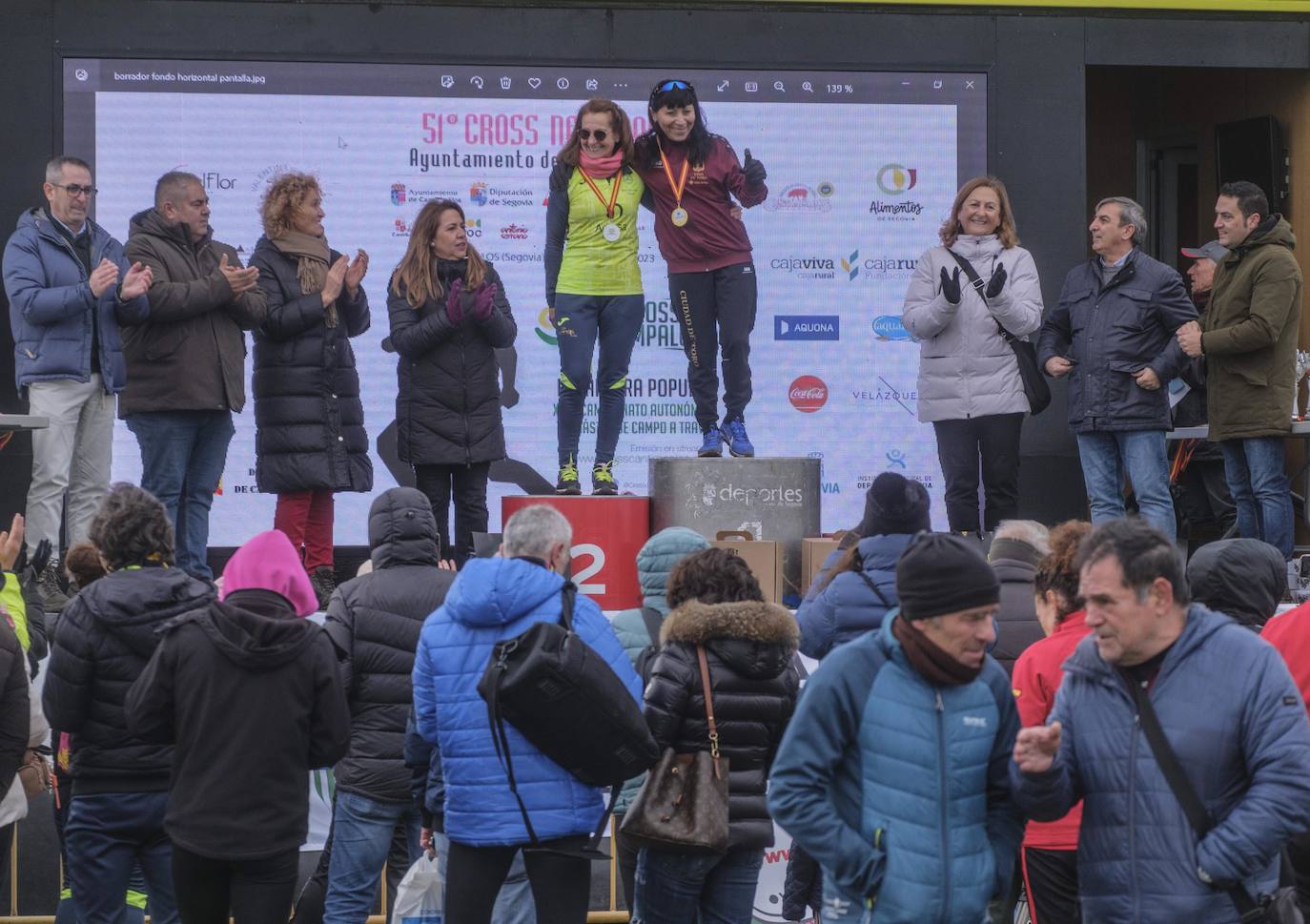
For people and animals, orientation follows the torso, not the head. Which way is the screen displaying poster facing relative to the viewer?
toward the camera

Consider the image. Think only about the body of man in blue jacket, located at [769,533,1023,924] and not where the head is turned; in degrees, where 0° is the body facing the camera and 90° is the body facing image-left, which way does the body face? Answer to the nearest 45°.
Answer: approximately 315°

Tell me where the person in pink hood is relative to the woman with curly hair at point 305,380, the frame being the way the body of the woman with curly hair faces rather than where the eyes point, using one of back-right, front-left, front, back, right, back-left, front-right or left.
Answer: front-right

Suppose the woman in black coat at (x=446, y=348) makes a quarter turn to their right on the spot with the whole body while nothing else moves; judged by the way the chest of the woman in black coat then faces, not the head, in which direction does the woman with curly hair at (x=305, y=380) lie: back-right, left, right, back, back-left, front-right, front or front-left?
front-right

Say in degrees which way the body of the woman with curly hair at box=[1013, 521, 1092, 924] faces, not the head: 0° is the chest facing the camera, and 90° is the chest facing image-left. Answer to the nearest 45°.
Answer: approximately 135°

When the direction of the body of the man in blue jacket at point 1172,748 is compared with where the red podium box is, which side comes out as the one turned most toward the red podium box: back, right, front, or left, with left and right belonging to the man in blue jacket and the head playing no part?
right

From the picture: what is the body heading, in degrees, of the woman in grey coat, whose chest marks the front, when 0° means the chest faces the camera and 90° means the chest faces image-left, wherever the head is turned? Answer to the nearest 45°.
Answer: approximately 0°

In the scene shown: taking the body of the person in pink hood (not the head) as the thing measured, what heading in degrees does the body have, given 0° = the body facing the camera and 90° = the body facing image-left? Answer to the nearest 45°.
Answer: approximately 180°

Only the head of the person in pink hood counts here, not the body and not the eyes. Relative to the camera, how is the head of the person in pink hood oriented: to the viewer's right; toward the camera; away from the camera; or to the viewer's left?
away from the camera

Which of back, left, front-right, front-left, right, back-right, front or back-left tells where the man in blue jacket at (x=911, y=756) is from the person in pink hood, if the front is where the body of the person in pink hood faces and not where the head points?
back-right

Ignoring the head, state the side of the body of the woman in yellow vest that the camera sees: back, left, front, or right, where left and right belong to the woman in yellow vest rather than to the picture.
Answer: front

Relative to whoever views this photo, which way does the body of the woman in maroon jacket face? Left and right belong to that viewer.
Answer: facing the viewer
